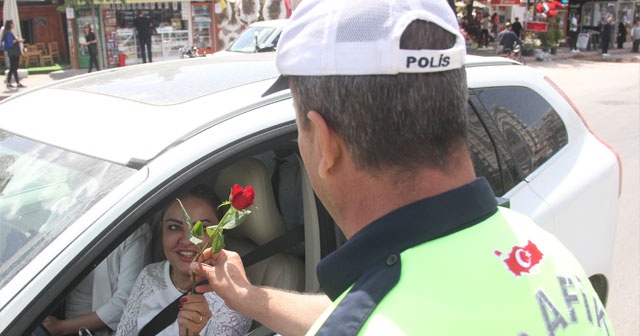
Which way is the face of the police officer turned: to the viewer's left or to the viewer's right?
to the viewer's left

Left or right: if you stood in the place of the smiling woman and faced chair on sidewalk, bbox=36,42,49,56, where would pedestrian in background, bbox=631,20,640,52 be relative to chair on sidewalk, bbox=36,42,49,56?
right

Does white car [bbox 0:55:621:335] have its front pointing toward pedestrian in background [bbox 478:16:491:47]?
no

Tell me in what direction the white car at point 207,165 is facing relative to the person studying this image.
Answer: facing the viewer and to the left of the viewer

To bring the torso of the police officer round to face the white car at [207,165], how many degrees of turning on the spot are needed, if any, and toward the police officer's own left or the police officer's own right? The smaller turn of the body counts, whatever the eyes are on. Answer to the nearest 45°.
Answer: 0° — they already face it

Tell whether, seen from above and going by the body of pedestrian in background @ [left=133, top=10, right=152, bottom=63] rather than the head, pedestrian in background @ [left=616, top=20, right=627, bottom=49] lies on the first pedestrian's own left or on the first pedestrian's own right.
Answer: on the first pedestrian's own left

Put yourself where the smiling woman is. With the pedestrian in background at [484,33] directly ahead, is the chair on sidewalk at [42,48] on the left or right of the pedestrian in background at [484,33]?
left

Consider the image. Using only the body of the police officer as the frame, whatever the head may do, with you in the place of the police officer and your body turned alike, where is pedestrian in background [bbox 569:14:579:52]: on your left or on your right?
on your right
